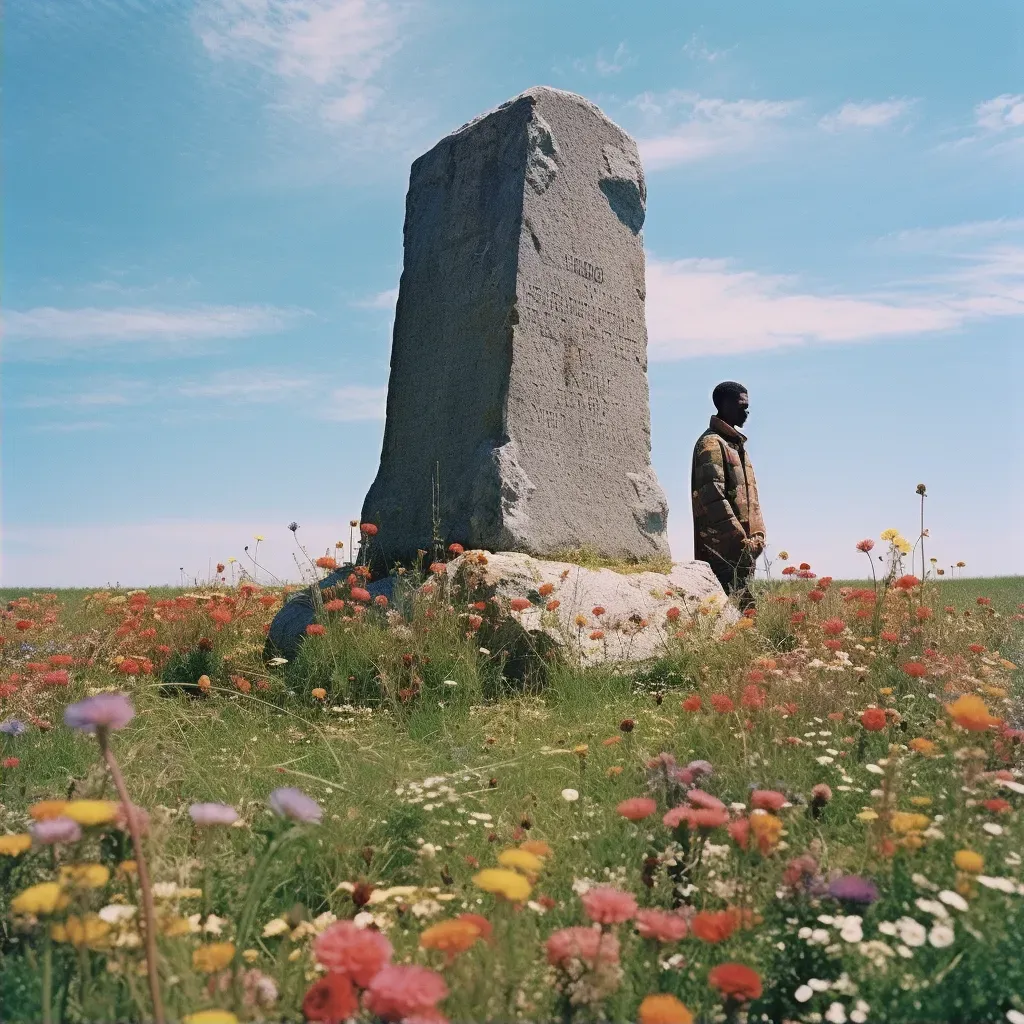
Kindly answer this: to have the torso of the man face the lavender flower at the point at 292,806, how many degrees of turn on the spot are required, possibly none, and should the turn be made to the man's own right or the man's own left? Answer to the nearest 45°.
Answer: approximately 45° to the man's own right

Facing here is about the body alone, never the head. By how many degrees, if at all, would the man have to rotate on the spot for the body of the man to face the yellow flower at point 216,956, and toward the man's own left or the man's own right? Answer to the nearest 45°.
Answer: approximately 45° to the man's own right

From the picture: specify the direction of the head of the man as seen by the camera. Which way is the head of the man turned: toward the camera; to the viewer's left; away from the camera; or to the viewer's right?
to the viewer's right

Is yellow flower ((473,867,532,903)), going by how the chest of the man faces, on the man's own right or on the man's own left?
on the man's own right

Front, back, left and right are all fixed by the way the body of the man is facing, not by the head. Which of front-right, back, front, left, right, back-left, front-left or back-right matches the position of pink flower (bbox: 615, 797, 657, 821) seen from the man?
front-right

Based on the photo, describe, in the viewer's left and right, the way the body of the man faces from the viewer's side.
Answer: facing the viewer and to the right of the viewer

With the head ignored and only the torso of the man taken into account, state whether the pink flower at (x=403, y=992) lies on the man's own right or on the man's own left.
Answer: on the man's own right

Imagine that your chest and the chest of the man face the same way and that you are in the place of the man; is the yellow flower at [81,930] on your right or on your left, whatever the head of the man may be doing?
on your right

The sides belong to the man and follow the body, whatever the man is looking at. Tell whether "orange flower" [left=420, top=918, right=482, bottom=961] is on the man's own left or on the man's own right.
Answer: on the man's own right

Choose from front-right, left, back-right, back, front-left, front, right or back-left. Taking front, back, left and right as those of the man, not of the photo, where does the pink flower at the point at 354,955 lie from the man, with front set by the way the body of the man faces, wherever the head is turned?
front-right

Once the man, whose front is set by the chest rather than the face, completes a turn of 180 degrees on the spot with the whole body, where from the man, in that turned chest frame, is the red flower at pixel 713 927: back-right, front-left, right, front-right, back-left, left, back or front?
back-left

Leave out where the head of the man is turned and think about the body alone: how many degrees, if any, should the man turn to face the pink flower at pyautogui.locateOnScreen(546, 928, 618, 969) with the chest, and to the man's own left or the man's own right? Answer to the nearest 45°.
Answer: approximately 45° to the man's own right
